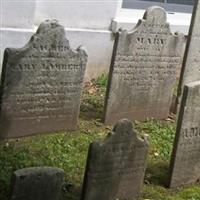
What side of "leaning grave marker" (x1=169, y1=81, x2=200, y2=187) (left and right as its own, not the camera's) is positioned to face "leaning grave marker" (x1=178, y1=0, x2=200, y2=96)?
back

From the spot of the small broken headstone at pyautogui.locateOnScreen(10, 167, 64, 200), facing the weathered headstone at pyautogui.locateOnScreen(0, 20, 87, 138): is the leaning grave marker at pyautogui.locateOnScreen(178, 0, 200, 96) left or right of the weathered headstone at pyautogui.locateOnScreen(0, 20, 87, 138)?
right

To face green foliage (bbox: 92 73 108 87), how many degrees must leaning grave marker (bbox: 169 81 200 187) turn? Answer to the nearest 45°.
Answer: approximately 135° to its right

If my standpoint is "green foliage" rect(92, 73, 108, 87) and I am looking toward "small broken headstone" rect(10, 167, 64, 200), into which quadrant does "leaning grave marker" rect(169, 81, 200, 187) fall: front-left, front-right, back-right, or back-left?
front-left

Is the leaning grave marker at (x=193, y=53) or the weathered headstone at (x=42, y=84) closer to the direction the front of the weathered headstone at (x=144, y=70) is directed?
the weathered headstone

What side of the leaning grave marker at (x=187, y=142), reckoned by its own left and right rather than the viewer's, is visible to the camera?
front

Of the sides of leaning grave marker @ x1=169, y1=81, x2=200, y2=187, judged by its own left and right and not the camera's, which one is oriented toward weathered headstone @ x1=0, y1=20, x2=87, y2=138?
right

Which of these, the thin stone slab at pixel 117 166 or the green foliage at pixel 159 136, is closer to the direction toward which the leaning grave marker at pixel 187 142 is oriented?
the thin stone slab

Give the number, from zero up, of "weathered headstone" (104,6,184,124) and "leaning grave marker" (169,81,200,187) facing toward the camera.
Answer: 2
